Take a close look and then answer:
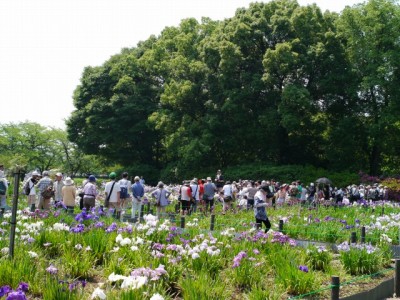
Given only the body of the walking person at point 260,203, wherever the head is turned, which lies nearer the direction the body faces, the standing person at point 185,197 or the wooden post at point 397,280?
the wooden post

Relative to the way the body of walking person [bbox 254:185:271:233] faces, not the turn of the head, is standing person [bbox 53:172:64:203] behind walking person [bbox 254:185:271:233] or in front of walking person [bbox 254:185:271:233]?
behind
